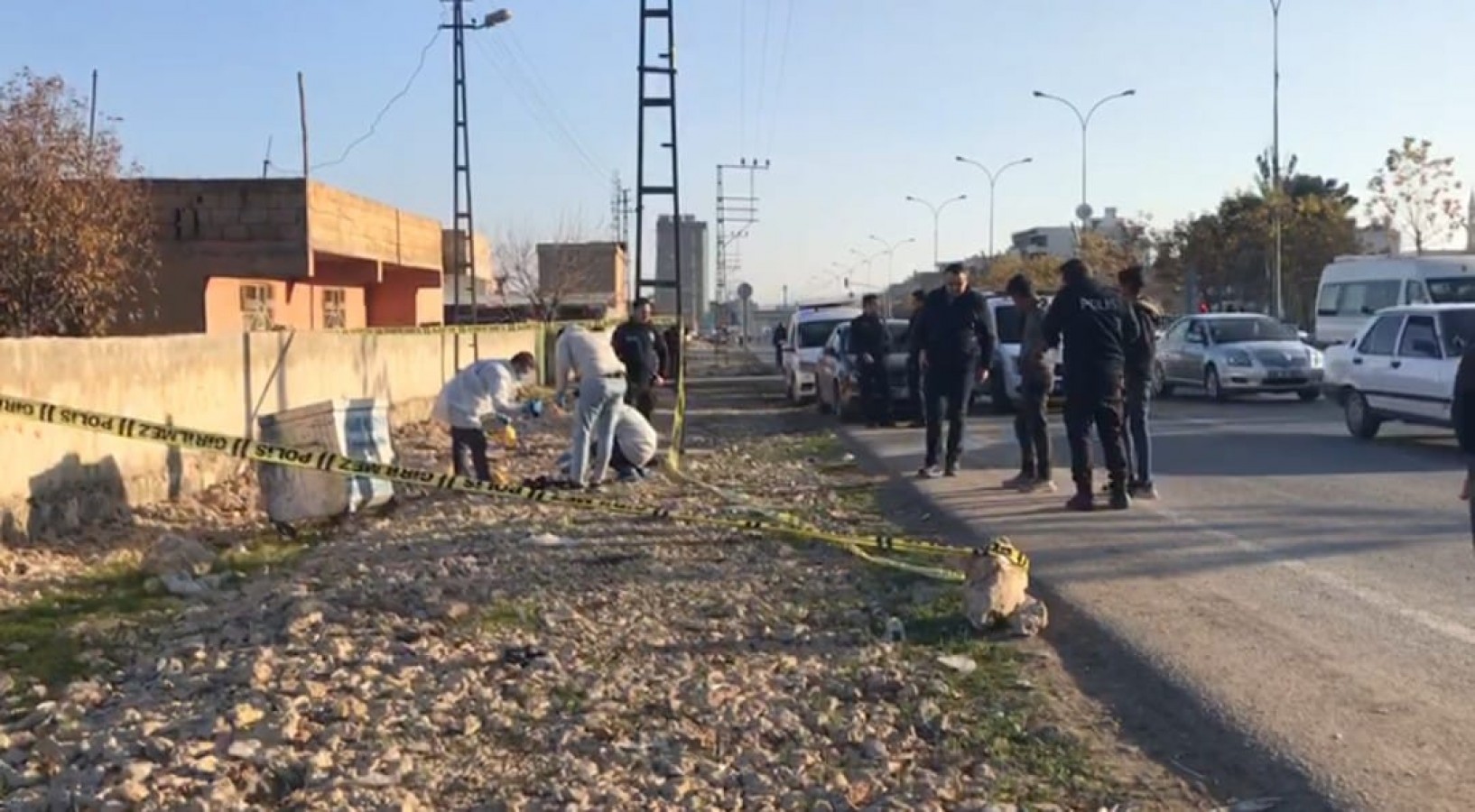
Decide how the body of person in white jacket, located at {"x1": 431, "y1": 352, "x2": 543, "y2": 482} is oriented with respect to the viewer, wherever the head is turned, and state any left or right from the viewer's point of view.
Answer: facing to the right of the viewer

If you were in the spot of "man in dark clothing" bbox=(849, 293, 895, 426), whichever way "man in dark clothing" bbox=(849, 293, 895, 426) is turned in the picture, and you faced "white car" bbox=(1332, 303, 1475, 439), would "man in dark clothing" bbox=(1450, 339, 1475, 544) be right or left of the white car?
right

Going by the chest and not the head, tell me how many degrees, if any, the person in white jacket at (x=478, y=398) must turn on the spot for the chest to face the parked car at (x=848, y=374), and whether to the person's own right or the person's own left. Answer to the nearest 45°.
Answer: approximately 45° to the person's own left

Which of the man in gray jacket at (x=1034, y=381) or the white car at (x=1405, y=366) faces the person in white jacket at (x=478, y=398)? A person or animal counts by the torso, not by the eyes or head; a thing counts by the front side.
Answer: the man in gray jacket

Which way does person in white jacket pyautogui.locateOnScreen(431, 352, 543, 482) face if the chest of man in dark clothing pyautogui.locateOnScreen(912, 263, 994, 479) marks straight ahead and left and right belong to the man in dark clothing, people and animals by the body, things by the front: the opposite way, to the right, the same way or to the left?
to the left

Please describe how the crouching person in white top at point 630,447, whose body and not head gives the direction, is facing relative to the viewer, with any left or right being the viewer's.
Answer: facing to the left of the viewer

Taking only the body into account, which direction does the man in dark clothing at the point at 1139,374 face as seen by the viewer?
to the viewer's left

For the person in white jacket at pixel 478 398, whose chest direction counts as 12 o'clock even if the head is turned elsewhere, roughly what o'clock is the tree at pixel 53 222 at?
The tree is roughly at 8 o'clock from the person in white jacket.

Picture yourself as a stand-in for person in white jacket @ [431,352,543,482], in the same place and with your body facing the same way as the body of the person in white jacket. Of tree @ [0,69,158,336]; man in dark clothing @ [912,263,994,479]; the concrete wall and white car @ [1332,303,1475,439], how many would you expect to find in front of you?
2

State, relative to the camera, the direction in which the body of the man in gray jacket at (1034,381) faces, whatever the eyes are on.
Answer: to the viewer's left
